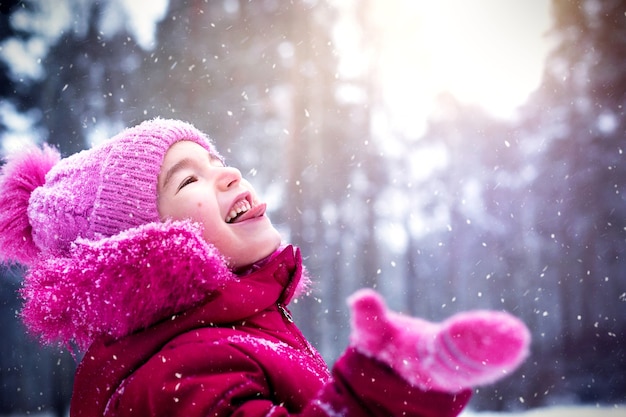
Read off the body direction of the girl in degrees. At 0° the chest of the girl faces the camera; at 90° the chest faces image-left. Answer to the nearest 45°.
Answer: approximately 270°
